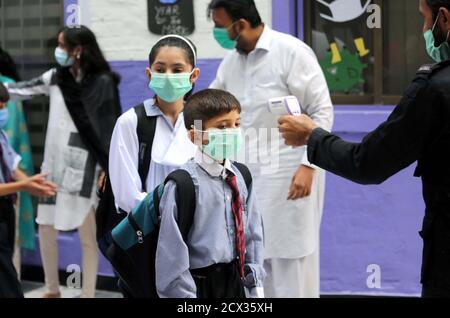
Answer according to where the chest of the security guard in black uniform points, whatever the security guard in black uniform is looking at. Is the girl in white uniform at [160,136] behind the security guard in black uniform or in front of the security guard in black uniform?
in front

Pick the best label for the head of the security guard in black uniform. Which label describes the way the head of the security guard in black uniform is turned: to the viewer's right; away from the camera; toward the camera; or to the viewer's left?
to the viewer's left

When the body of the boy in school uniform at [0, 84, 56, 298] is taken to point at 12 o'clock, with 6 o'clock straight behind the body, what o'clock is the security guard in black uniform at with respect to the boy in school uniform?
The security guard in black uniform is roughly at 12 o'clock from the boy in school uniform.

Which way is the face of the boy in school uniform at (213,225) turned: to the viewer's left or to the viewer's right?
to the viewer's right

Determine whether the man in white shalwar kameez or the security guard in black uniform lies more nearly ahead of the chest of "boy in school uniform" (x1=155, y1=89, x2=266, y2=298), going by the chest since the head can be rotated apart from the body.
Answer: the security guard in black uniform

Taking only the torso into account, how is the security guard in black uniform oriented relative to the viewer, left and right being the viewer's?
facing to the left of the viewer

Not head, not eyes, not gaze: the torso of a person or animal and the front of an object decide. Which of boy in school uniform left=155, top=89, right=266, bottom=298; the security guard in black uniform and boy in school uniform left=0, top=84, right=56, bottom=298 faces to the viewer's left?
the security guard in black uniform

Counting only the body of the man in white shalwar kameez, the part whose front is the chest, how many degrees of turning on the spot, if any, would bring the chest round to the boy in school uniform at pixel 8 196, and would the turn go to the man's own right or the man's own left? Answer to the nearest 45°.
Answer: approximately 45° to the man's own right

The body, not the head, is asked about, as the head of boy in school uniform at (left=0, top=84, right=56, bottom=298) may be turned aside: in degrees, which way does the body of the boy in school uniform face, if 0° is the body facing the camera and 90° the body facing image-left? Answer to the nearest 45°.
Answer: approximately 315°

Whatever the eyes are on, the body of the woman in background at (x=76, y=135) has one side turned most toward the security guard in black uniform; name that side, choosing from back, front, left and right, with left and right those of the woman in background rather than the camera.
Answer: left
